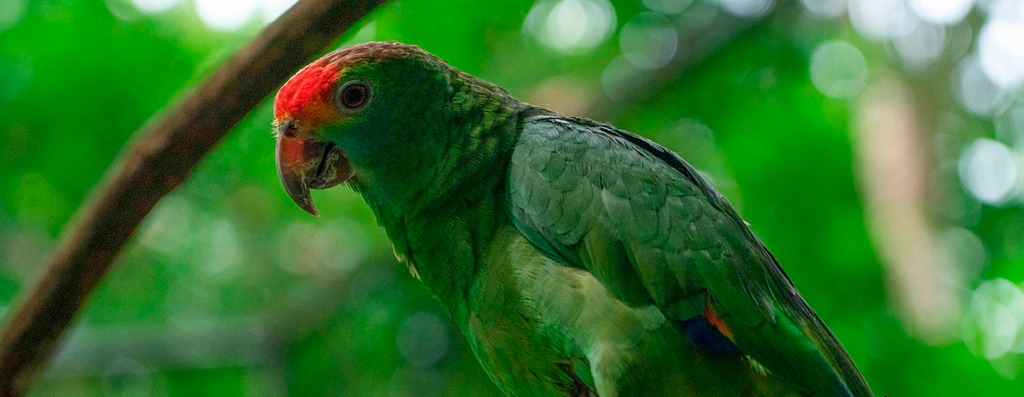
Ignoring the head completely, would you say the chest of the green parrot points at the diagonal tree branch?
yes

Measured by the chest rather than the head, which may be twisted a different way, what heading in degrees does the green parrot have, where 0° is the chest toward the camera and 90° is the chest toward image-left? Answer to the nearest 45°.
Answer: approximately 90°
